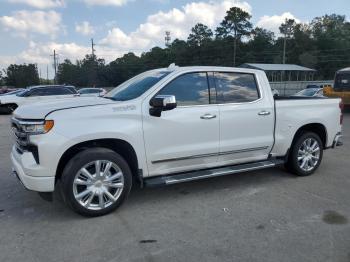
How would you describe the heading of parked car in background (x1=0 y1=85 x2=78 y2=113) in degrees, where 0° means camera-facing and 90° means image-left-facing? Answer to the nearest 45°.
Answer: approximately 90°

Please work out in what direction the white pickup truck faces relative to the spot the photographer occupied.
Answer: facing the viewer and to the left of the viewer

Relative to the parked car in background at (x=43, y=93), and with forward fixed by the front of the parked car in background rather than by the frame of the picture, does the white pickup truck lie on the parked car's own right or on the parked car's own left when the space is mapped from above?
on the parked car's own left

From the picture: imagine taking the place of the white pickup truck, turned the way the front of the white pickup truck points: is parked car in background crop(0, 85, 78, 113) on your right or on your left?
on your right

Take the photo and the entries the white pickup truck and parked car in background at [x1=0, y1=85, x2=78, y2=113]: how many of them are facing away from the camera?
0
